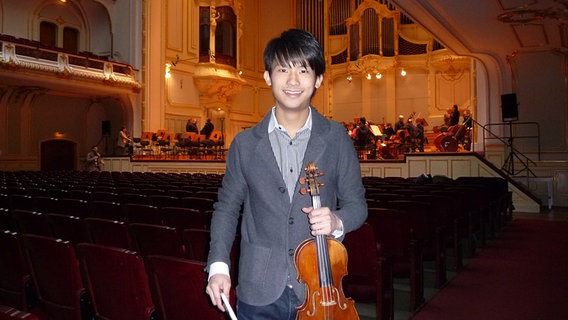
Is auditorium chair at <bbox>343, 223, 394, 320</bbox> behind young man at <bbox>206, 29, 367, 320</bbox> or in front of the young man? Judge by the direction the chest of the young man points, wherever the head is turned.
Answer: behind

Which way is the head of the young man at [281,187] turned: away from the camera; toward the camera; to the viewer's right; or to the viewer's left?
toward the camera

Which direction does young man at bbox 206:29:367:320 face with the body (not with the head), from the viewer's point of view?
toward the camera

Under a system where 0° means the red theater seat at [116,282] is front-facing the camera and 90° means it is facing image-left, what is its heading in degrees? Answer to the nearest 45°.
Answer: approximately 225°

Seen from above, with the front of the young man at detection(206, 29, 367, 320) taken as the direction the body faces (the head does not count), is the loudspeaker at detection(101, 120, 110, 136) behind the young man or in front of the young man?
behind

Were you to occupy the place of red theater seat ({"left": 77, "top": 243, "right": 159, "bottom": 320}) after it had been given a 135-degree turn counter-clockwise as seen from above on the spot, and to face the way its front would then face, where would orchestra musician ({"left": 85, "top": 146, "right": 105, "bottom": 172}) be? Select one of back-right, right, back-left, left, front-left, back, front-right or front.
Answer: right

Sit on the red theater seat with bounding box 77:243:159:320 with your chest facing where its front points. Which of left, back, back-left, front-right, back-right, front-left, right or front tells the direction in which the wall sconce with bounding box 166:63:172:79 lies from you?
front-left

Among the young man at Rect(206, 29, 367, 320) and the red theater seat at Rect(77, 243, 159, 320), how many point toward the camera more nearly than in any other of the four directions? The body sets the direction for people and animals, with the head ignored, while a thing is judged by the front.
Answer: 1

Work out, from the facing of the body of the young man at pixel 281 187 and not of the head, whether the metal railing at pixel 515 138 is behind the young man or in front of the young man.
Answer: behind

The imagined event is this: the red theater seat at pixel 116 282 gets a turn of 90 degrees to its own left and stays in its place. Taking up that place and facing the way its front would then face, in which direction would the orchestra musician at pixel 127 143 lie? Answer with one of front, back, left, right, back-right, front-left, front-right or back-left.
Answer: front-right

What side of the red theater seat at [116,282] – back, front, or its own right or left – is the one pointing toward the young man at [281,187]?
right

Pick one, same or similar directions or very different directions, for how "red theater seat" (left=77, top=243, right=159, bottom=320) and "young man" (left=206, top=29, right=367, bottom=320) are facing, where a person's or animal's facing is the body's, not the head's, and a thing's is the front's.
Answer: very different directions

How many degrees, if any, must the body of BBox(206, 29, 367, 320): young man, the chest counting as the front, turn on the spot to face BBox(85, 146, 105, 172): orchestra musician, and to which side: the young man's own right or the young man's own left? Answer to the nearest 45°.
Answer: approximately 135° to the young man's own right
